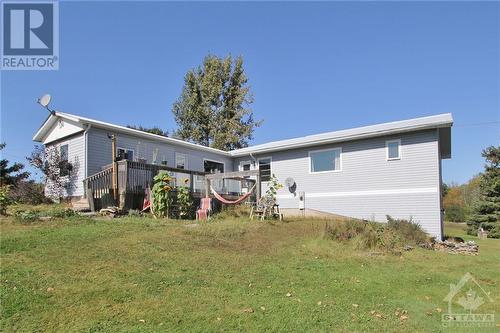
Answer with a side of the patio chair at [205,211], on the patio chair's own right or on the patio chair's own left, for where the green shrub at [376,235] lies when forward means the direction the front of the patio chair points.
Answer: on the patio chair's own left

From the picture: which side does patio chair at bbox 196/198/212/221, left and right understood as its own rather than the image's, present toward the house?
back

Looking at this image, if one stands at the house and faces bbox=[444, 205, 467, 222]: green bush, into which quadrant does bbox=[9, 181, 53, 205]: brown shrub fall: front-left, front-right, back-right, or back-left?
back-left

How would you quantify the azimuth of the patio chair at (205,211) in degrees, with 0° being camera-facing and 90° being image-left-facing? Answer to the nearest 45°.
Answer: approximately 45°

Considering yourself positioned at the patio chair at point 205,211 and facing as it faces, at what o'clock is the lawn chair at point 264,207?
The lawn chair is roughly at 8 o'clock from the patio chair.

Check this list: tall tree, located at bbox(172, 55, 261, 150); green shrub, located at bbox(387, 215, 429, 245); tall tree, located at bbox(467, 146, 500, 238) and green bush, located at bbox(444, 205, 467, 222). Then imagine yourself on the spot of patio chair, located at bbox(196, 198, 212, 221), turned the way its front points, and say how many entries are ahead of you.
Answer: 0

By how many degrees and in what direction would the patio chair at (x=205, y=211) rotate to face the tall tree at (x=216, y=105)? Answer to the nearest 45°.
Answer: approximately 135° to its right

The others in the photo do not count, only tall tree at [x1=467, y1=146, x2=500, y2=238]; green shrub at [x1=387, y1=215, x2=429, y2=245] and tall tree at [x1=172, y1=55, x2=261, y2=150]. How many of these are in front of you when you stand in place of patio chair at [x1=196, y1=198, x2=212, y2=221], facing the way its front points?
0
